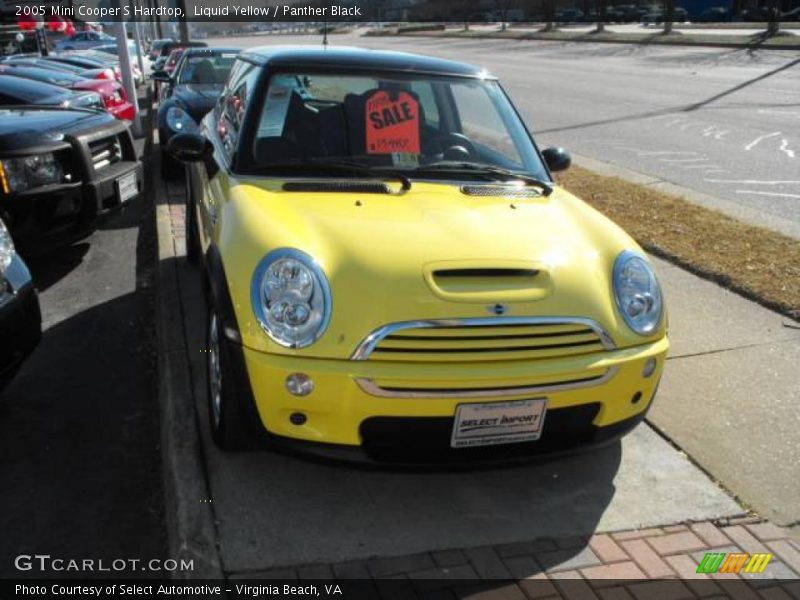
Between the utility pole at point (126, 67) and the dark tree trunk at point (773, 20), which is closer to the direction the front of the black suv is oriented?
the dark tree trunk

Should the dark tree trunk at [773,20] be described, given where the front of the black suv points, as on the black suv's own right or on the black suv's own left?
on the black suv's own left

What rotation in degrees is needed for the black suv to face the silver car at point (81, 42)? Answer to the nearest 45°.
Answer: approximately 135° to its left

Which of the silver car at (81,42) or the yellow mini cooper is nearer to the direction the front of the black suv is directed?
the yellow mini cooper

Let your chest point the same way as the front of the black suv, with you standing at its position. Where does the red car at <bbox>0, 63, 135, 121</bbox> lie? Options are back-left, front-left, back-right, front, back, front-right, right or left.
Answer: back-left

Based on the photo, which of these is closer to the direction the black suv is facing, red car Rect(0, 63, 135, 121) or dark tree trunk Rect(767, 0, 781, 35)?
the dark tree trunk

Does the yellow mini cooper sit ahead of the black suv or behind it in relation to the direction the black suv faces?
ahead

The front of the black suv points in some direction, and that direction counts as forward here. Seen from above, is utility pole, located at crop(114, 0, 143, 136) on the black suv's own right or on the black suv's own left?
on the black suv's own left
